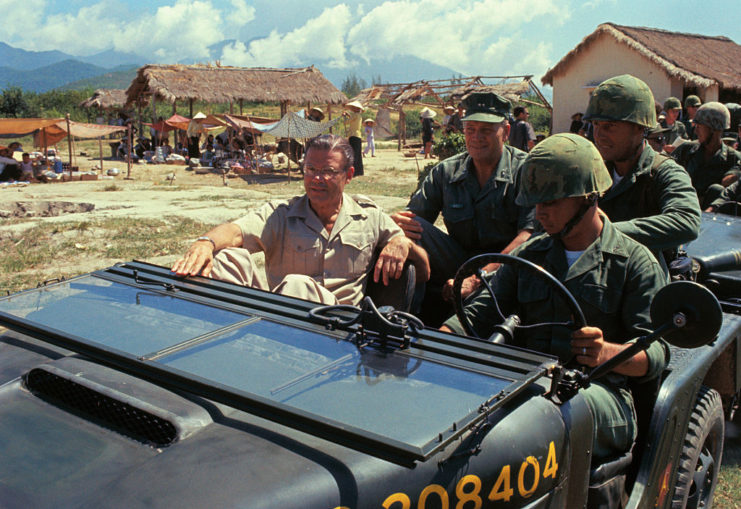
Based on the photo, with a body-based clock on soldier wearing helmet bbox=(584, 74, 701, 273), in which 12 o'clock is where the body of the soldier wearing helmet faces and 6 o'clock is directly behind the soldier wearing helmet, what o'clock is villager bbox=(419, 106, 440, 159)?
The villager is roughly at 4 o'clock from the soldier wearing helmet.

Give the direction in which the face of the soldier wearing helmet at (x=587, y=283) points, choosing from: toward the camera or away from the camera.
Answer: toward the camera

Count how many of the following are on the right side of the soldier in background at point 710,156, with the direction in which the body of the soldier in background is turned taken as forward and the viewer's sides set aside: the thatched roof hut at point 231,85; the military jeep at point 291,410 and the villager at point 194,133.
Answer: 2

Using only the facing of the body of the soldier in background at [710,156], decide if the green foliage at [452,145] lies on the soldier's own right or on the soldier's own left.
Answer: on the soldier's own right

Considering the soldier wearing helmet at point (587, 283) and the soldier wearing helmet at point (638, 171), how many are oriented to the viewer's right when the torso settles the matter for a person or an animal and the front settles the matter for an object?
0

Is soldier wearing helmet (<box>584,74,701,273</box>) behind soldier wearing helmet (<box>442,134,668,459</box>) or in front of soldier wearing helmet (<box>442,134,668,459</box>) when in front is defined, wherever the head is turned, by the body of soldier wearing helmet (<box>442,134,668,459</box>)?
behind

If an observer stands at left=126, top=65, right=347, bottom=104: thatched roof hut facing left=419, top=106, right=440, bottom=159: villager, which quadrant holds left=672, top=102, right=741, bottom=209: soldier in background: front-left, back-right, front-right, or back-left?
front-right

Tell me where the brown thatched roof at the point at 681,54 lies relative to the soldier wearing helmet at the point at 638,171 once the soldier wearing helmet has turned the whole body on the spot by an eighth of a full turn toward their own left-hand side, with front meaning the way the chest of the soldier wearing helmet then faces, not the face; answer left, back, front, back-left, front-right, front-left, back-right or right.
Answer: back

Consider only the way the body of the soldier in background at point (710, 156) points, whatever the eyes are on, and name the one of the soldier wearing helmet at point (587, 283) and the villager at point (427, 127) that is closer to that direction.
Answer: the soldier wearing helmet

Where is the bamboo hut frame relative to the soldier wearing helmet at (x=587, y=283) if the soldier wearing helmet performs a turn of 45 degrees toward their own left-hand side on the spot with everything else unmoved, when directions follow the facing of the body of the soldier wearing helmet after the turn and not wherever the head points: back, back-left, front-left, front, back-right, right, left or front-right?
back

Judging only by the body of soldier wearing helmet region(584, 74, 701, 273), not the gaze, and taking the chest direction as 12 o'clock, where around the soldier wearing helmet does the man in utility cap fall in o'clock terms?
The man in utility cap is roughly at 2 o'clock from the soldier wearing helmet.

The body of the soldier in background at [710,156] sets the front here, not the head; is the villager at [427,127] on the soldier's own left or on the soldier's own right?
on the soldier's own right

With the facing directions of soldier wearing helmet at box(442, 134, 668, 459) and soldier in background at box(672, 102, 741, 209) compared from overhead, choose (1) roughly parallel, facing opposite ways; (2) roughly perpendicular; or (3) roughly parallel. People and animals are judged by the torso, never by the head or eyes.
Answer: roughly parallel

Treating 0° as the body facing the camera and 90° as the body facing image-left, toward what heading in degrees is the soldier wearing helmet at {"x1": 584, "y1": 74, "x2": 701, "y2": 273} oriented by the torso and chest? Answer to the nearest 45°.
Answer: approximately 45°

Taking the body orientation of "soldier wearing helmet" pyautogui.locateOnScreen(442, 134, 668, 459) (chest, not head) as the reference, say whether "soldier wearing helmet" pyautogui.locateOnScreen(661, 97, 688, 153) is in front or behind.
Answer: behind

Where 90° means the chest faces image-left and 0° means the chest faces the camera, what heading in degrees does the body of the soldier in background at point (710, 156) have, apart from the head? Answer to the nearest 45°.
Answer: approximately 45°

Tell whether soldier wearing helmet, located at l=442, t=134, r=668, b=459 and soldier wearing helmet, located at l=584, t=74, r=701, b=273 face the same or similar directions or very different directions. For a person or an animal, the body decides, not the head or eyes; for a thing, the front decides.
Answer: same or similar directions

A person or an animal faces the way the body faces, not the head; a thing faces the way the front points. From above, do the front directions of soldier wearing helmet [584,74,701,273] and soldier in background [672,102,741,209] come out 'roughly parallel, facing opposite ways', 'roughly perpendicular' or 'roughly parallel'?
roughly parallel

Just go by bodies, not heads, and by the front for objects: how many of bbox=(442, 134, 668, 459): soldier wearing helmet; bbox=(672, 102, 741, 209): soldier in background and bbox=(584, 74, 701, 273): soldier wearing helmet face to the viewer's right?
0
